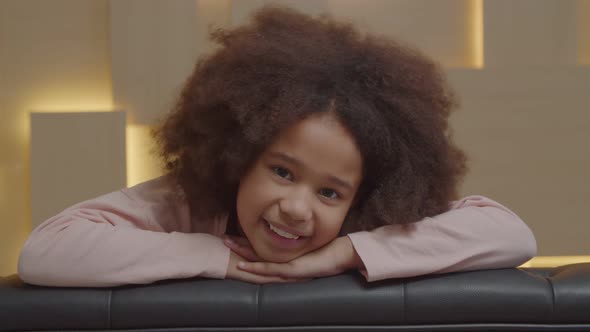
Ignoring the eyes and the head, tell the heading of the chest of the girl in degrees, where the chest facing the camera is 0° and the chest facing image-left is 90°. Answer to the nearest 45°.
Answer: approximately 0°

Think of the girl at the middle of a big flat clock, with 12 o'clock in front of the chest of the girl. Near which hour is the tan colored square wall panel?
The tan colored square wall panel is roughly at 5 o'clock from the girl.
